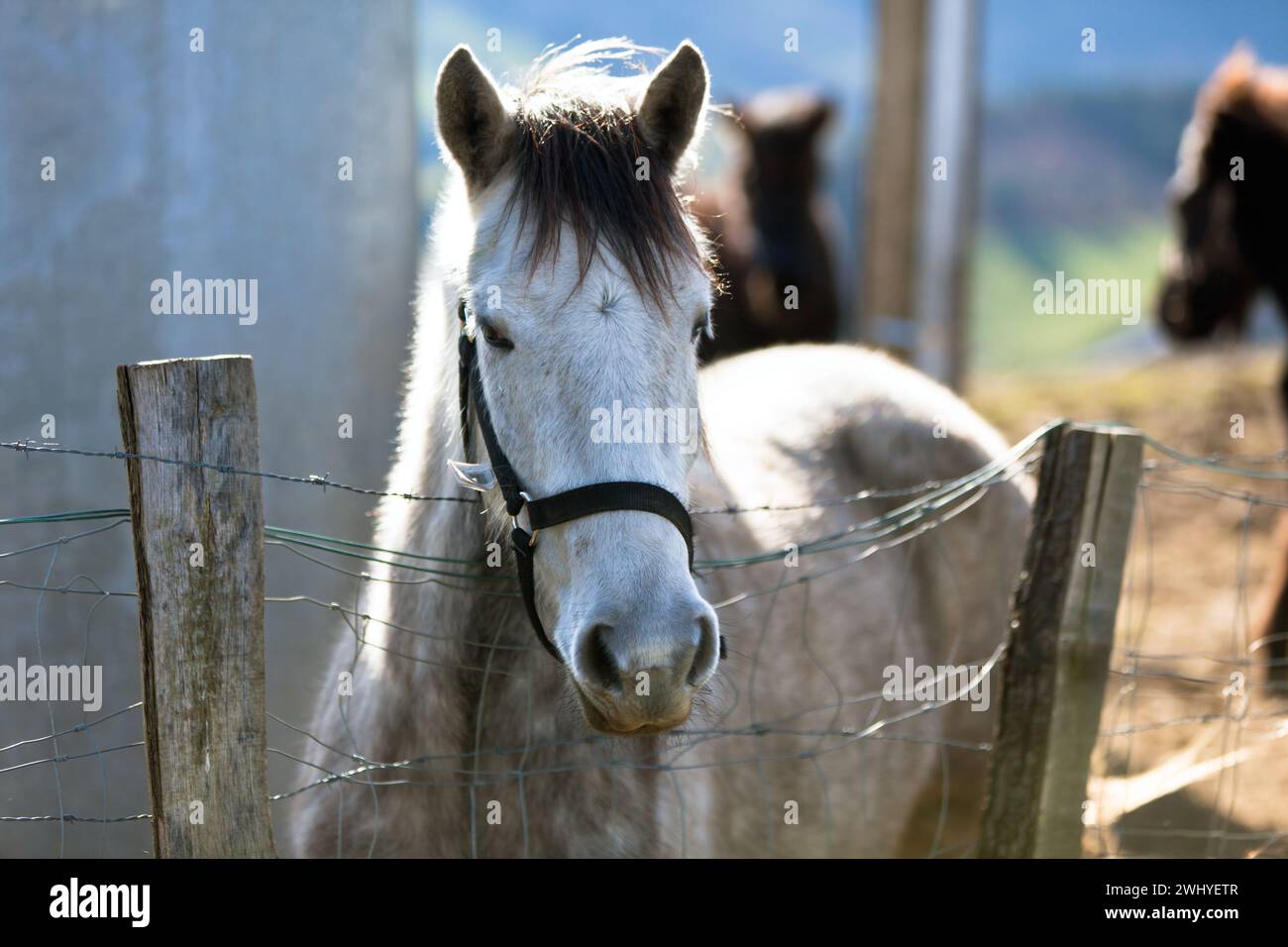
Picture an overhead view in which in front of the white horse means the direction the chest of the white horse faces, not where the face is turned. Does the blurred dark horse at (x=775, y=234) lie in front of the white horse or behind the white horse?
behind

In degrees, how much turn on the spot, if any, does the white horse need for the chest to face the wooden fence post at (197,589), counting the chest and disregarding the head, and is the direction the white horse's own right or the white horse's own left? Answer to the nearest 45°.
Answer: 0° — it already faces it

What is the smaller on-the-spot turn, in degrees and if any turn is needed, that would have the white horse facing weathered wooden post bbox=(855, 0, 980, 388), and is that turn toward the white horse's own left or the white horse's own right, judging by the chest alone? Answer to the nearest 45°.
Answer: approximately 135° to the white horse's own right

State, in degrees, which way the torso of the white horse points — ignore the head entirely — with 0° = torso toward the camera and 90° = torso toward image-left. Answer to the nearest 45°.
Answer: approximately 45°

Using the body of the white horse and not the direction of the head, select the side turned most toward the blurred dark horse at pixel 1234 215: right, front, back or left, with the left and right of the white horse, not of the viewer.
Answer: back

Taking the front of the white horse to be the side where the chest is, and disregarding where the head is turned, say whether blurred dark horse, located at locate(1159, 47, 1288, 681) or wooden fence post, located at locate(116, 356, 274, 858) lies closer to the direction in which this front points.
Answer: the wooden fence post
